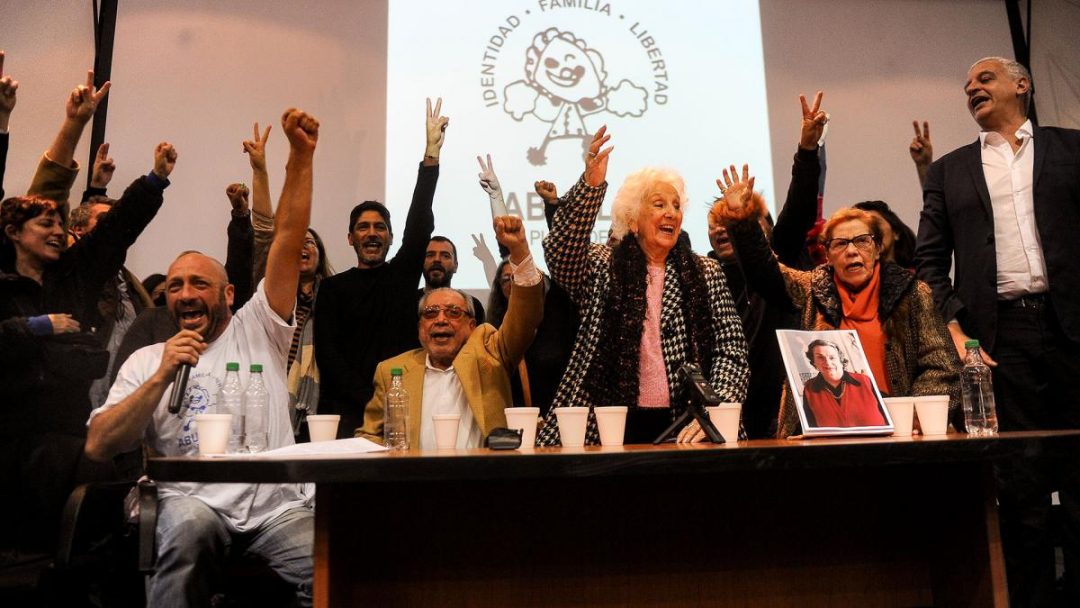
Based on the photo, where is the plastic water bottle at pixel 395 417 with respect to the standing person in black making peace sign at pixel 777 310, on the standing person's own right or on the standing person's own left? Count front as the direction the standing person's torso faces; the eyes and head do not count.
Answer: on the standing person's own right

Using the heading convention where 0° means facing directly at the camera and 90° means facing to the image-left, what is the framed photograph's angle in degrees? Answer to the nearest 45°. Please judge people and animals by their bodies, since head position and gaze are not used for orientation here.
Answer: approximately 0°

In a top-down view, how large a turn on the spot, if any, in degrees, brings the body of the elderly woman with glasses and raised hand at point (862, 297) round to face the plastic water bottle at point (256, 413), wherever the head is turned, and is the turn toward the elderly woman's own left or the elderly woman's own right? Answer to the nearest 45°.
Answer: approximately 45° to the elderly woman's own right

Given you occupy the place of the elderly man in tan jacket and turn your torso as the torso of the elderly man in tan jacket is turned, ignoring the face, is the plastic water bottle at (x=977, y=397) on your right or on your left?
on your left

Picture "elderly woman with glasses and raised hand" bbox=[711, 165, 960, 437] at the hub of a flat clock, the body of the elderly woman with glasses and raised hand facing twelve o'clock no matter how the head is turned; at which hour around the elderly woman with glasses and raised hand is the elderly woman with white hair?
The elderly woman with white hair is roughly at 2 o'clock from the elderly woman with glasses and raised hand.

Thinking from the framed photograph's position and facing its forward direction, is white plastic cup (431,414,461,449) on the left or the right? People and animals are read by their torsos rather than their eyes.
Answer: on its right

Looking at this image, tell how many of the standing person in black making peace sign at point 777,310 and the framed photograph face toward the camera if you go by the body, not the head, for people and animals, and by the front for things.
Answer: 2

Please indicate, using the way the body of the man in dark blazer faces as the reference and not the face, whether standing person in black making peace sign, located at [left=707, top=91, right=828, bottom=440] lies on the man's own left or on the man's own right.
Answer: on the man's own right

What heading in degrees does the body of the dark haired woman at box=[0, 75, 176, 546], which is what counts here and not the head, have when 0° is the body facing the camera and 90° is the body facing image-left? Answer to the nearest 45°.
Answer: approximately 315°
